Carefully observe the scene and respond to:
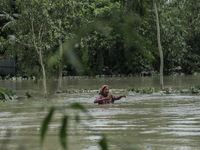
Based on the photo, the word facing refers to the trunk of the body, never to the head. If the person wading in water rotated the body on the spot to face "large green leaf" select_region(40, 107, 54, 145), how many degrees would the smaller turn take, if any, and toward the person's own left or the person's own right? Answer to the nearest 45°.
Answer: approximately 45° to the person's own right

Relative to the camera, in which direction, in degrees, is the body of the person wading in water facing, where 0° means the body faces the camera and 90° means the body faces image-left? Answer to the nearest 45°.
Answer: approximately 315°

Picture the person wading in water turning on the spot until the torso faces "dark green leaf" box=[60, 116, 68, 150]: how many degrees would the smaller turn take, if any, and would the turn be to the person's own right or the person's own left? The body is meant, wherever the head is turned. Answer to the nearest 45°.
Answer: approximately 45° to the person's own right

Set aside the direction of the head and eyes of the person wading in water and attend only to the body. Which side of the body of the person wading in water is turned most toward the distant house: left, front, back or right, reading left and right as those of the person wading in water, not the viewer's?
back

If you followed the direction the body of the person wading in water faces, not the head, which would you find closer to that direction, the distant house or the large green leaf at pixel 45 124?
the large green leaf

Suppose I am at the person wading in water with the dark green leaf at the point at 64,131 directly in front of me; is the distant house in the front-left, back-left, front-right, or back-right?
back-right
